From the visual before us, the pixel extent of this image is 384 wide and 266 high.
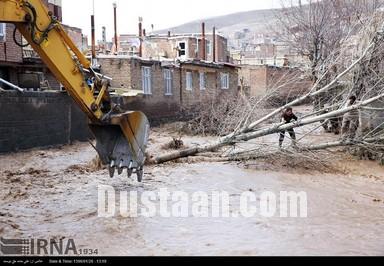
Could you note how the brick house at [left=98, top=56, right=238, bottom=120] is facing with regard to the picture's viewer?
facing the viewer and to the right of the viewer

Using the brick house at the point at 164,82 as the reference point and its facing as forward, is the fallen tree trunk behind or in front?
in front

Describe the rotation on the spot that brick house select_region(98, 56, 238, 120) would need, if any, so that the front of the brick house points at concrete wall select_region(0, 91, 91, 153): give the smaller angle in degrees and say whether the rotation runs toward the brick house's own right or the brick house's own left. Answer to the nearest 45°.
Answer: approximately 45° to the brick house's own right

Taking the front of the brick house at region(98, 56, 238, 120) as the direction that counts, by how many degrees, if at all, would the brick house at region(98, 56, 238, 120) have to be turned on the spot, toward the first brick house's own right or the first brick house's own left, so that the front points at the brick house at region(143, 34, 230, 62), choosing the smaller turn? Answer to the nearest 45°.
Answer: approximately 135° to the first brick house's own left
